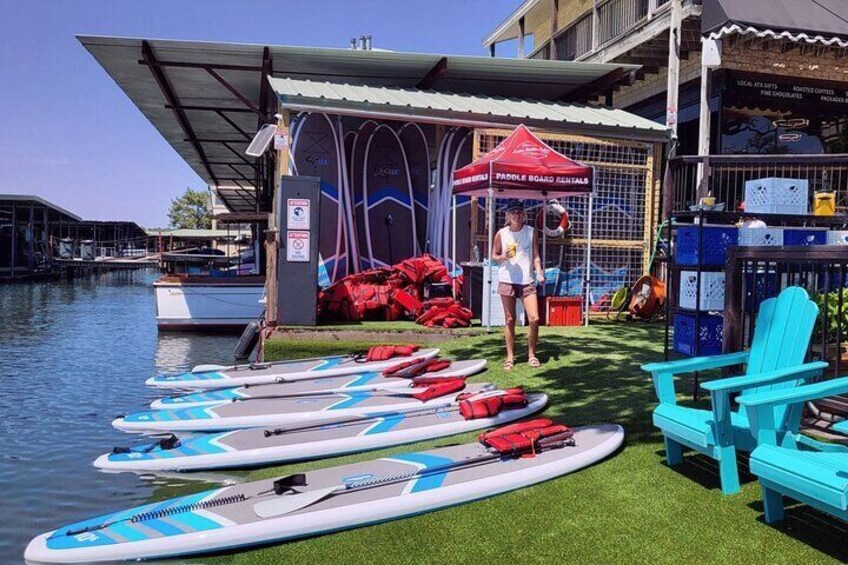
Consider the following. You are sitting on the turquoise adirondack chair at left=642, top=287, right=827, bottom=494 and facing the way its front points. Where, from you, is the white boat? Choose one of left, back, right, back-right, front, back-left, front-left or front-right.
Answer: right

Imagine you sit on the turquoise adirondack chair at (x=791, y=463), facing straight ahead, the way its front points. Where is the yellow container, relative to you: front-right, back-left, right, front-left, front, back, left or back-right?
back-right

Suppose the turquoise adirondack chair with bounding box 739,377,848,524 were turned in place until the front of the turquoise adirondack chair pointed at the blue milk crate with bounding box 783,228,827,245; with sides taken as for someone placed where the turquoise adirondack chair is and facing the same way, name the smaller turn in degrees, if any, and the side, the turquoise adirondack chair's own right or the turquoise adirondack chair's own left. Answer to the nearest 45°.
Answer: approximately 135° to the turquoise adirondack chair's own right
